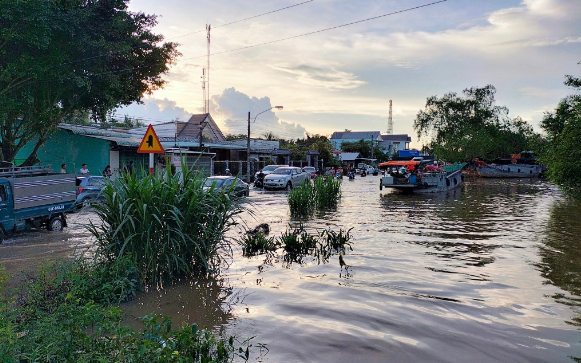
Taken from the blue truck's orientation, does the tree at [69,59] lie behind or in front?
behind

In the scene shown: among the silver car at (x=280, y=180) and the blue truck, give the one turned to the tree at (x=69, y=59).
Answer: the silver car

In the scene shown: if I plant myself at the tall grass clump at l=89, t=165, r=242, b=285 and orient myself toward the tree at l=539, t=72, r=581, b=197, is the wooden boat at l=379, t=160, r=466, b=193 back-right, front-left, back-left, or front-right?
front-left

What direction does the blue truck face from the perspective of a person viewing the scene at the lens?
facing the viewer and to the left of the viewer

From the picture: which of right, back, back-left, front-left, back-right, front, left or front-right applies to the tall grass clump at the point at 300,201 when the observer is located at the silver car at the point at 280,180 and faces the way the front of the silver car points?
front-left

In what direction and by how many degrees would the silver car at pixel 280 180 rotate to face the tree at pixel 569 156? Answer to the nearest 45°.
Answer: approximately 90° to its left

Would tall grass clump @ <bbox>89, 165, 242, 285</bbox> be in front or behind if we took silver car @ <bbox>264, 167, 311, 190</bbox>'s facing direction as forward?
in front

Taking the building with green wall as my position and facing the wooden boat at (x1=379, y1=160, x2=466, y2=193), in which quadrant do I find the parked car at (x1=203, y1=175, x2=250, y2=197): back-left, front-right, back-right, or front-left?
front-right

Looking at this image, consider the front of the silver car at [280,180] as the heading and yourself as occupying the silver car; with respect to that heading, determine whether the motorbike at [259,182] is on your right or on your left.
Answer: on your right
